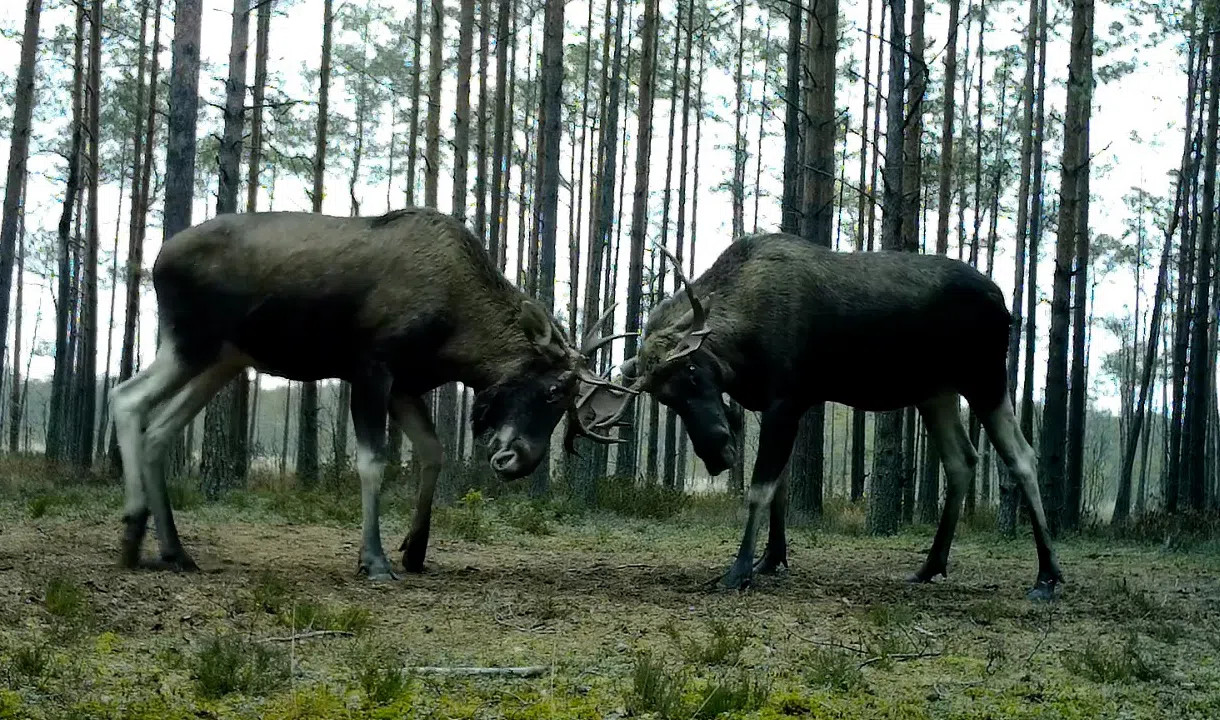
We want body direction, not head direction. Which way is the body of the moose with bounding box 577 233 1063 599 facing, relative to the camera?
to the viewer's left

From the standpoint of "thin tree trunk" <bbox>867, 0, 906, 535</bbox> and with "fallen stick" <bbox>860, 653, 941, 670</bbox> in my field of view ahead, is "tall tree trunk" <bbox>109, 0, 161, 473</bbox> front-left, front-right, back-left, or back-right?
back-right

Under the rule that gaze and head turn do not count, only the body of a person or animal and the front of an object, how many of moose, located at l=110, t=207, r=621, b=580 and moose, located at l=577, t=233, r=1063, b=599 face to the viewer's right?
1

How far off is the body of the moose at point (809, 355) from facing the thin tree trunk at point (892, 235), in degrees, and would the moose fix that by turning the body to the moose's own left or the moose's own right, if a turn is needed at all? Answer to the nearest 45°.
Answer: approximately 90° to the moose's own right

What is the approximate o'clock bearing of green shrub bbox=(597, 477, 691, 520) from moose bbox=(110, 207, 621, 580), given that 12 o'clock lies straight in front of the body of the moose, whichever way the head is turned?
The green shrub is roughly at 10 o'clock from the moose.

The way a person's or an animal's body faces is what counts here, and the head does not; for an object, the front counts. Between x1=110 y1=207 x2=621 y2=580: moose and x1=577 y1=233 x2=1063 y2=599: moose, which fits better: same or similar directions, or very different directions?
very different directions

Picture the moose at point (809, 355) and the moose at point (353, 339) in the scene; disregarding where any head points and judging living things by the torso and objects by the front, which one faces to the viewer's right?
the moose at point (353, 339)

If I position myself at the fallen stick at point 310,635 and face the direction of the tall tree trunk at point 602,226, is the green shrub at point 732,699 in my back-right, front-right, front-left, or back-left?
back-right

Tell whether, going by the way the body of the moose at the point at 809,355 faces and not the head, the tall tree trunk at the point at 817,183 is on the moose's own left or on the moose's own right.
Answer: on the moose's own right

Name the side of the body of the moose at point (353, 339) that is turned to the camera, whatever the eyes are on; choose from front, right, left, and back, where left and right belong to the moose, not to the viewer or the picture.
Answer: right
